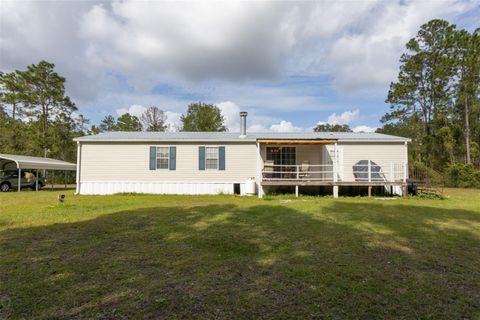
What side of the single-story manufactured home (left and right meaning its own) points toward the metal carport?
right

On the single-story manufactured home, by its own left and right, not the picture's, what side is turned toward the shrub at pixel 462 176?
left

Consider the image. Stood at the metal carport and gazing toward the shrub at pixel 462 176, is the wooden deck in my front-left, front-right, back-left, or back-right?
front-right

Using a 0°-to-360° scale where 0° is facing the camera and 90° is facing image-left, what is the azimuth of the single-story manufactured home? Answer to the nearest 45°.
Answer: approximately 0°

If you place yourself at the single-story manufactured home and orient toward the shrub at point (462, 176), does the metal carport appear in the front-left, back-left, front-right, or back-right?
back-left
